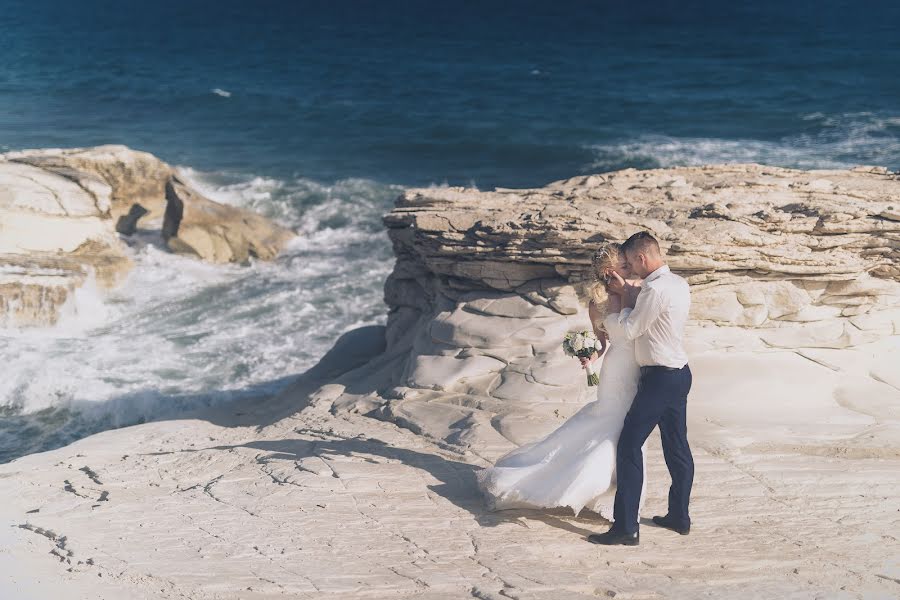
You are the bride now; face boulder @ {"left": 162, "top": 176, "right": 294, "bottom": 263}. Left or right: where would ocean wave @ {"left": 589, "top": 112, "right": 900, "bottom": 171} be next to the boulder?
right

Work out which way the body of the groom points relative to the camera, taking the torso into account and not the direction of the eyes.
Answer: to the viewer's left

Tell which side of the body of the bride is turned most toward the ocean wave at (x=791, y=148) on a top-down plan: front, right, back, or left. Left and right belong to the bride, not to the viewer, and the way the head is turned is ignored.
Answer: left

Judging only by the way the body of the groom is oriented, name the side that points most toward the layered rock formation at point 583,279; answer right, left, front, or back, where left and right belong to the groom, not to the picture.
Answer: right

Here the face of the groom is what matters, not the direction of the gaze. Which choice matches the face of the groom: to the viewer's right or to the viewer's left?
to the viewer's left

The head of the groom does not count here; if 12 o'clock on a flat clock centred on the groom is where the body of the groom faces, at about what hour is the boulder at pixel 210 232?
The boulder is roughly at 2 o'clock from the groom.

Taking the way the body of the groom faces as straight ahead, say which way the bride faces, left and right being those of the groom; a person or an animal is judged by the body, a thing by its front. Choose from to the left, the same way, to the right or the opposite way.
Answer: the opposite way

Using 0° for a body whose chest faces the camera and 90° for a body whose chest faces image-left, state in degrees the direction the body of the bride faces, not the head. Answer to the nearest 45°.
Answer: approximately 270°

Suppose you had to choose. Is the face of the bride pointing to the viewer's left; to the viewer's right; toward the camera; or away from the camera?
to the viewer's right

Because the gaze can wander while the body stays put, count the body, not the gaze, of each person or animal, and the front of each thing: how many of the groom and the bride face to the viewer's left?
1

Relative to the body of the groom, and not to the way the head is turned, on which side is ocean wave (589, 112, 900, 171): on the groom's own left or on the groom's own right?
on the groom's own right
